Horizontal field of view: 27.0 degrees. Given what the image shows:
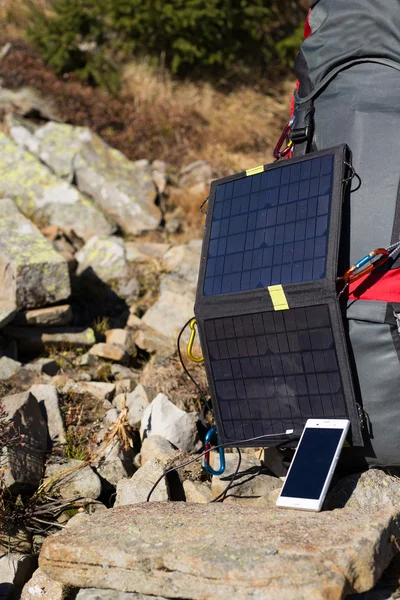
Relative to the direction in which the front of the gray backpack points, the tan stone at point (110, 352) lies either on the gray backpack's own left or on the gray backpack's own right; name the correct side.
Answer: on the gray backpack's own right

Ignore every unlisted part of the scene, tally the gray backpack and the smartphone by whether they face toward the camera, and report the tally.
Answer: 2

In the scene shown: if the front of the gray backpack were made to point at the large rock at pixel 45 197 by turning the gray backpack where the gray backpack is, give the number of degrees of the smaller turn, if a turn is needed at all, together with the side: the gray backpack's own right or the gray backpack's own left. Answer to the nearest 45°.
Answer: approximately 135° to the gray backpack's own right

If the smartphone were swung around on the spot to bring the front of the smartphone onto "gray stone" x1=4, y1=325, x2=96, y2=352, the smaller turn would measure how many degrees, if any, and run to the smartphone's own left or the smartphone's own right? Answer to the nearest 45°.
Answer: approximately 135° to the smartphone's own right

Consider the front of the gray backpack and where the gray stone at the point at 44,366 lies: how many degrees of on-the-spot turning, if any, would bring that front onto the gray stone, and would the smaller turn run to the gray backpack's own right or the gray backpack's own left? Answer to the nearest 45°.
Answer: approximately 135° to the gray backpack's own right

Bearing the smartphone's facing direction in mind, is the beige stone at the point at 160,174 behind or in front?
behind

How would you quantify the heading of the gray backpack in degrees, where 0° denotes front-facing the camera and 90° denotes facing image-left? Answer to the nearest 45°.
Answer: approximately 0°
